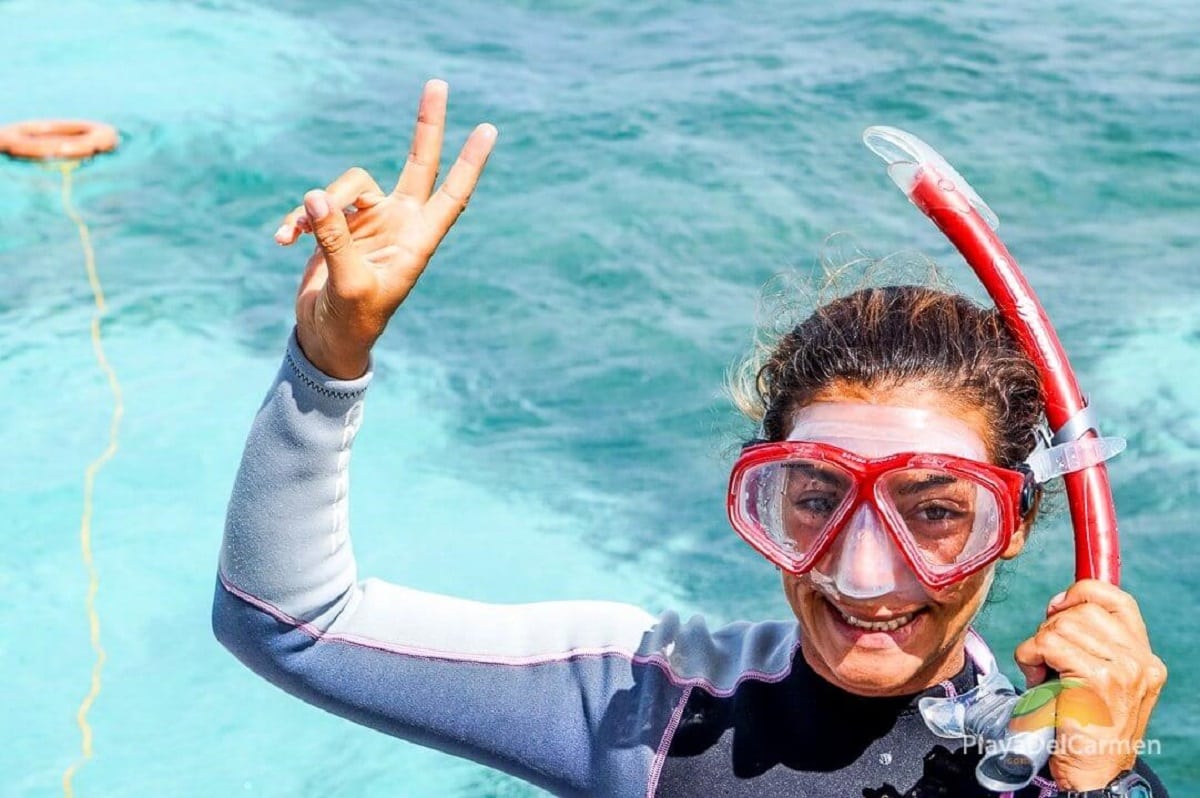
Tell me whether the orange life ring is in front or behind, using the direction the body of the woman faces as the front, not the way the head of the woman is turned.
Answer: behind

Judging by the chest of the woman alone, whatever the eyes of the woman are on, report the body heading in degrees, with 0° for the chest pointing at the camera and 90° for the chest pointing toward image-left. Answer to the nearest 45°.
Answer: approximately 0°

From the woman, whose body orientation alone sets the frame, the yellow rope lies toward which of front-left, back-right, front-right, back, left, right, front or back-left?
back-right
